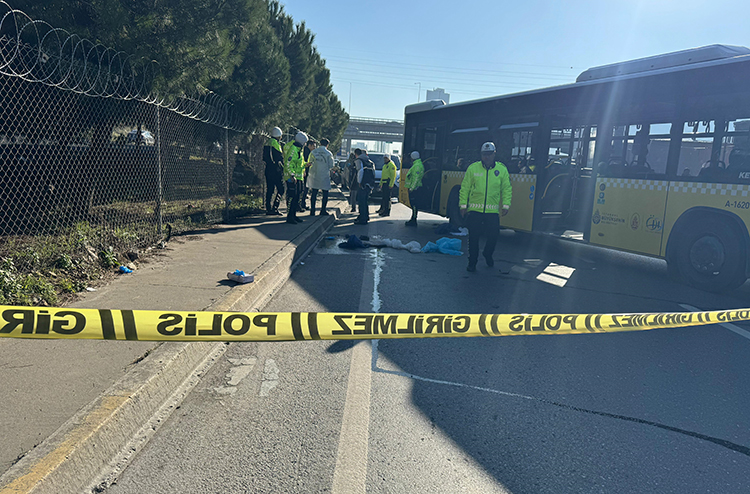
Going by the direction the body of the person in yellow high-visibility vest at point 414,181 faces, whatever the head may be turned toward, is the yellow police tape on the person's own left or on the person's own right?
on the person's own left

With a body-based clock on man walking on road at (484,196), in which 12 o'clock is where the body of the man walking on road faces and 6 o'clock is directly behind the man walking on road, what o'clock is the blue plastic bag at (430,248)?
The blue plastic bag is roughly at 5 o'clock from the man walking on road.

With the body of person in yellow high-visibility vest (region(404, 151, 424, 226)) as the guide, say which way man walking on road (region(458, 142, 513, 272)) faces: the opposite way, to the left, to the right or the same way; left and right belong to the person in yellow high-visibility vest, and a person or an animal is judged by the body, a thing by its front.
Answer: to the left

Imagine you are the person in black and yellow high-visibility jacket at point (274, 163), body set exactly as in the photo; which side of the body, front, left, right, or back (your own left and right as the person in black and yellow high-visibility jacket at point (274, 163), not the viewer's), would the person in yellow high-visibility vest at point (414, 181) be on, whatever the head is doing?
front

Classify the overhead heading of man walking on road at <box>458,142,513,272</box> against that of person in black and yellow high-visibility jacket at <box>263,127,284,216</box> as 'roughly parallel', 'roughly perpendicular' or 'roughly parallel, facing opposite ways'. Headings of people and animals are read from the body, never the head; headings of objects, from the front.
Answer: roughly perpendicular

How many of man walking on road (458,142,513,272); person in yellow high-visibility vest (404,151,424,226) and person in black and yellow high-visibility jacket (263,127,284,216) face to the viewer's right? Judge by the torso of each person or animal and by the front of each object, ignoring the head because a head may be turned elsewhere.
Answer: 1

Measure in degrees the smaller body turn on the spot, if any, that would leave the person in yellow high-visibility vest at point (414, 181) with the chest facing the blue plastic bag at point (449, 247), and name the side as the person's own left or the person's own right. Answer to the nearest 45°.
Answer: approximately 90° to the person's own left

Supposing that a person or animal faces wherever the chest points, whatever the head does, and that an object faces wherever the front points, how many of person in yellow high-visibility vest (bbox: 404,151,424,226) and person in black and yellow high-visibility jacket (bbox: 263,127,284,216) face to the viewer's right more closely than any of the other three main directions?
1

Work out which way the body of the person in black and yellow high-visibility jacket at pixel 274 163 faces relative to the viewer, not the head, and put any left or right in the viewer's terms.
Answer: facing to the right of the viewer

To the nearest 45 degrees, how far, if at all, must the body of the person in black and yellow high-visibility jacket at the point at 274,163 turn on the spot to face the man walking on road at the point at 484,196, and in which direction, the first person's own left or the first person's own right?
approximately 45° to the first person's own right

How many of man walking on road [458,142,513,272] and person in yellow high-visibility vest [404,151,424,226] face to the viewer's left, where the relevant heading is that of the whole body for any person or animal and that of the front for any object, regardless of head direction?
1

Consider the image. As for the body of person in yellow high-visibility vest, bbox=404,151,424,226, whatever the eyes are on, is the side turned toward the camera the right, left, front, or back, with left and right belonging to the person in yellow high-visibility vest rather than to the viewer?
left

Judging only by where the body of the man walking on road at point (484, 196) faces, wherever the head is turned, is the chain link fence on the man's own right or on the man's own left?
on the man's own right

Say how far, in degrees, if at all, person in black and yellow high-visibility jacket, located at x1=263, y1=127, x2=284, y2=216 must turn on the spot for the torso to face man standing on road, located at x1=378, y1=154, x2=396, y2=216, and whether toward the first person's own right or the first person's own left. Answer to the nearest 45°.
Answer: approximately 45° to the first person's own left

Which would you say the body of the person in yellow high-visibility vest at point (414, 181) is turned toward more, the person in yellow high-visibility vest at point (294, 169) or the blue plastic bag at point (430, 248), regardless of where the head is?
the person in yellow high-visibility vest

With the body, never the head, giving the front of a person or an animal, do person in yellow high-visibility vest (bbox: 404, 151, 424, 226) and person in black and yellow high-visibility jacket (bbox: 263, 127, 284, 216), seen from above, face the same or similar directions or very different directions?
very different directions

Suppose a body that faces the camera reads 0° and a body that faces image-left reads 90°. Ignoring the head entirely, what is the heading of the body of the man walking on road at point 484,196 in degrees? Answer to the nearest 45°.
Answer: approximately 0°

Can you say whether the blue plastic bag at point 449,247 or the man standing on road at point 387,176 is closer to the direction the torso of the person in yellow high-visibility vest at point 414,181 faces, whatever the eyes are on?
the man standing on road
